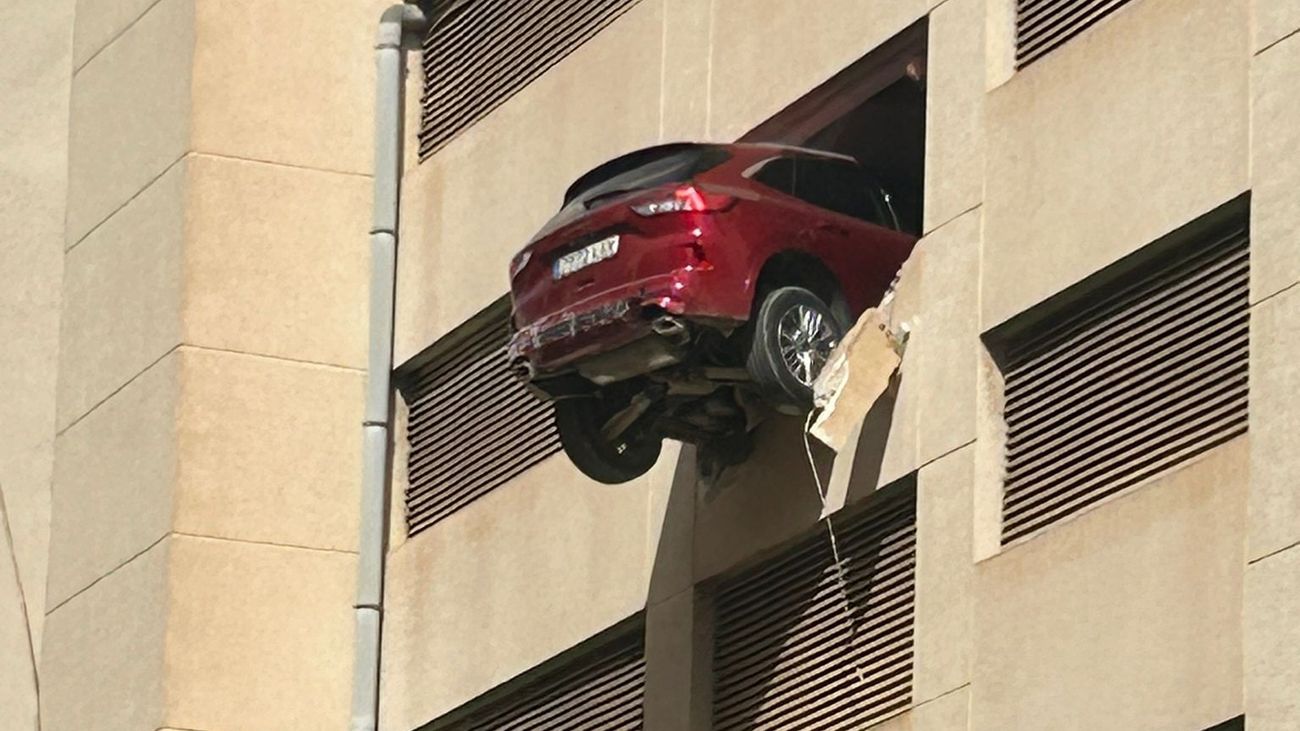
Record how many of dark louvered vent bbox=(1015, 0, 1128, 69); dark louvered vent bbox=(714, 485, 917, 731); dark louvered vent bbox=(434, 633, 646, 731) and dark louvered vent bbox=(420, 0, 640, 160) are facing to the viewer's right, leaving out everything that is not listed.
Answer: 0

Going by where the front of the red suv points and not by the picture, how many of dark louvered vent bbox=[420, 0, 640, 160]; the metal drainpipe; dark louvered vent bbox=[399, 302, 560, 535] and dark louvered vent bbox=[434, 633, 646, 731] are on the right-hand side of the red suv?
0

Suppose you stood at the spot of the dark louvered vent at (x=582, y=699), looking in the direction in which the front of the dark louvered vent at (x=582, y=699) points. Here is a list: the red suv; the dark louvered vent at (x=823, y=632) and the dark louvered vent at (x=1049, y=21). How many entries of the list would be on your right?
0

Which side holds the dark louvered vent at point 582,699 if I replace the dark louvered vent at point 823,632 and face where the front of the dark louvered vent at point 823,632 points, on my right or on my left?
on my right

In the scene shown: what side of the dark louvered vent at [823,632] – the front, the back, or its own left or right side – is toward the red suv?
front

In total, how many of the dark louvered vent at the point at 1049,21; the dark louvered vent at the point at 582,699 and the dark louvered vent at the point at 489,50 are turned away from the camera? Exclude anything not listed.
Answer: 0

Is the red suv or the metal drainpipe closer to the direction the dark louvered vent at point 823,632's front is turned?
the red suv

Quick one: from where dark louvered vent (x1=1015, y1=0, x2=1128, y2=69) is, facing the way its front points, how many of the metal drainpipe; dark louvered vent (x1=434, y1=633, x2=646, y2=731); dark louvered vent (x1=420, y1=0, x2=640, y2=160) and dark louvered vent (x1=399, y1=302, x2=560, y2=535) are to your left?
0

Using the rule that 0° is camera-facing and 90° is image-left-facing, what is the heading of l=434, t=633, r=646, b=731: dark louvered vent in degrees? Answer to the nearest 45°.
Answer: approximately 45°

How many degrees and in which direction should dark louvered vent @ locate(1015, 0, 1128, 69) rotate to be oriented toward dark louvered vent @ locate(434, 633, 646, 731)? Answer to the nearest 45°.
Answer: approximately 90° to its right

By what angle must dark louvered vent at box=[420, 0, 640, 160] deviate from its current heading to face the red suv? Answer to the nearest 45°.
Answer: approximately 45° to its left

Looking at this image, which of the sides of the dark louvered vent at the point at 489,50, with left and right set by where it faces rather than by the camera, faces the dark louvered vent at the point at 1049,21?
left

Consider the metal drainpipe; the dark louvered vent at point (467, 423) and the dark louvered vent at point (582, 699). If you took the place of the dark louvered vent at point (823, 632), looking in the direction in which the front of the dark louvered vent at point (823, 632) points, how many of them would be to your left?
0

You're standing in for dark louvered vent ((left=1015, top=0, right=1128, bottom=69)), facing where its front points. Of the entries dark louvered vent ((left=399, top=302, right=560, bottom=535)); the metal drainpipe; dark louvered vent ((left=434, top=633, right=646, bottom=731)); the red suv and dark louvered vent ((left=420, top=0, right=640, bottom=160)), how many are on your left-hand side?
0

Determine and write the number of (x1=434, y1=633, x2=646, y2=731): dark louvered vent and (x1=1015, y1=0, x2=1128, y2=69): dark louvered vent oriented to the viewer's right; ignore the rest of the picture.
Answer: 0

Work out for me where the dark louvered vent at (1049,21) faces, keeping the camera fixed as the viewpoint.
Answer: facing the viewer and to the left of the viewer

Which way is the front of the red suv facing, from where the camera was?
facing away from the viewer and to the right of the viewer

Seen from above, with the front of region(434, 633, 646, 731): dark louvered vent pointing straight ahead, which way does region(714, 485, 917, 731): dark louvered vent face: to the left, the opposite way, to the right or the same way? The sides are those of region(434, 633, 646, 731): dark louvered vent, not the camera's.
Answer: the same way
